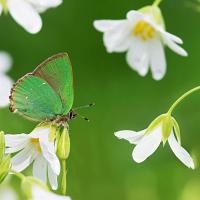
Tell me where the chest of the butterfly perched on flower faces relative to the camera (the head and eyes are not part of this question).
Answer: to the viewer's right

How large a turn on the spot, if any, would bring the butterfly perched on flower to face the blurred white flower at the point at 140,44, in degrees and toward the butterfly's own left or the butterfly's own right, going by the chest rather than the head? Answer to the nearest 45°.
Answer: approximately 45° to the butterfly's own left
